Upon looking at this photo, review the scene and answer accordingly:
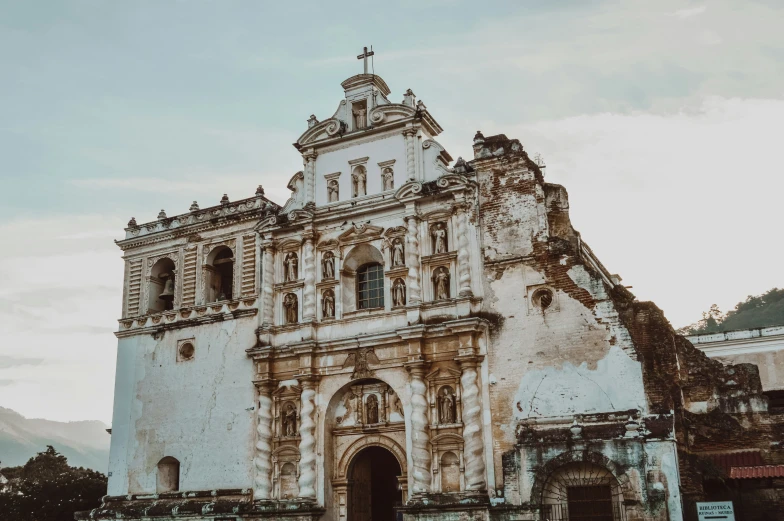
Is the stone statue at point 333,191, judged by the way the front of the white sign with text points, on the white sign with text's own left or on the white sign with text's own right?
on the white sign with text's own right

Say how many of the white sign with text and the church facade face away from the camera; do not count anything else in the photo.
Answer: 0

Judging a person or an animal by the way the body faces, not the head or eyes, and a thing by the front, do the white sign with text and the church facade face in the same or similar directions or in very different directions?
same or similar directions

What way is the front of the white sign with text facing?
toward the camera

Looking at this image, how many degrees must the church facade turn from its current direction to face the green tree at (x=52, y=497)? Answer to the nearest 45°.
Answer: approximately 90° to its right
